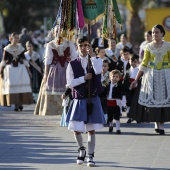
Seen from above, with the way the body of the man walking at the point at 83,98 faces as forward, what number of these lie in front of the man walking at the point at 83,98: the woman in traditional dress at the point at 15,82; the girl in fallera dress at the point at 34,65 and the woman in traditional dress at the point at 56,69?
0

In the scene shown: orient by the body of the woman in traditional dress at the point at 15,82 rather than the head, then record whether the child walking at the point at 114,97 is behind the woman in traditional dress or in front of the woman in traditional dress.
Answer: in front

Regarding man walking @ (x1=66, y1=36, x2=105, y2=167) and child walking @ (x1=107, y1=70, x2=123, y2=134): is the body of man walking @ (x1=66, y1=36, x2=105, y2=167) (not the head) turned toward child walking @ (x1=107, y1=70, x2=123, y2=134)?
no

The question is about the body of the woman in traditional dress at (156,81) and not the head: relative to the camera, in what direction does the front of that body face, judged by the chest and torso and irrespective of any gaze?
toward the camera

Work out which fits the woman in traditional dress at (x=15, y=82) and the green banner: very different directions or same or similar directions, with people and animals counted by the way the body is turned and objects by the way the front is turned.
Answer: same or similar directions

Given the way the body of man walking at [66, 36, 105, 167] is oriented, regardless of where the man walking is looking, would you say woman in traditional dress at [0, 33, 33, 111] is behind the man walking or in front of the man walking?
behind

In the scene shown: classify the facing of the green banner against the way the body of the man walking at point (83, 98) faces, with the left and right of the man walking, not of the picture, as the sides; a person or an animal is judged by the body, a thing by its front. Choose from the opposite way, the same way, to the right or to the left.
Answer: the same way

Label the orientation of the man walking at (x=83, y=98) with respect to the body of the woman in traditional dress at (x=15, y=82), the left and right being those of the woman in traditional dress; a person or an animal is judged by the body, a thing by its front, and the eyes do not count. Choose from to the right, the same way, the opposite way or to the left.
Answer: the same way

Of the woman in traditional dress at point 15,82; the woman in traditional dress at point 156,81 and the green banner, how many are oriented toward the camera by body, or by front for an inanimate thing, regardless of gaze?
3

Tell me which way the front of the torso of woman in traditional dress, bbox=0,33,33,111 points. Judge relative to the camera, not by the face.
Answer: toward the camera

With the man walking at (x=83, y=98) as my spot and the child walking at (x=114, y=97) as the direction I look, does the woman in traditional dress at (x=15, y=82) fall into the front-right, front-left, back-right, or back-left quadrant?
front-left
